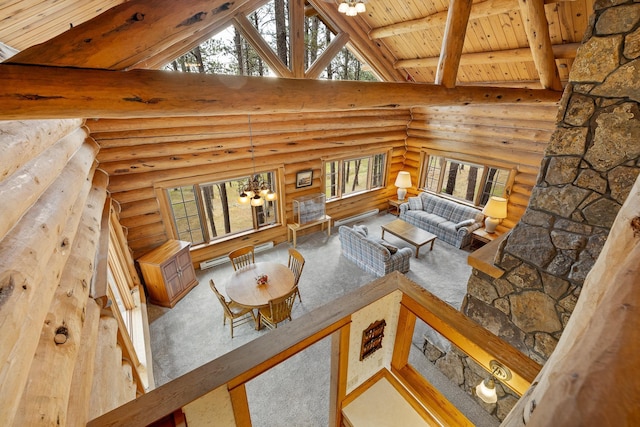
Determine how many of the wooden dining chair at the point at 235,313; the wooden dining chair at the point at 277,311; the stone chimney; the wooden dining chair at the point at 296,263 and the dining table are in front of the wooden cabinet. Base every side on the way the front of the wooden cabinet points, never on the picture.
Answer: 5

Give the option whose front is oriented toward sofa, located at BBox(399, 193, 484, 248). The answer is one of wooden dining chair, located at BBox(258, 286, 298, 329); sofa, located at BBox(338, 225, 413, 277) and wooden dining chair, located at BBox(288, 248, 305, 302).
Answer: sofa, located at BBox(338, 225, 413, 277)

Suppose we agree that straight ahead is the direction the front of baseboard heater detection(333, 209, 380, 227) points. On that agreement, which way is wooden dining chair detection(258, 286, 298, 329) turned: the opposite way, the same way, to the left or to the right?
the opposite way

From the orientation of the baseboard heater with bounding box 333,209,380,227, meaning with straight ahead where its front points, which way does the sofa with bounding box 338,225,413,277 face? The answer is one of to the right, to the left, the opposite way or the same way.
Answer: to the left

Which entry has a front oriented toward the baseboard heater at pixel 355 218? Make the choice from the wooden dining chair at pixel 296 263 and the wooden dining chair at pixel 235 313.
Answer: the wooden dining chair at pixel 235 313

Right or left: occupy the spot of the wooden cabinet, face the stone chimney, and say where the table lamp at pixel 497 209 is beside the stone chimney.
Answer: left

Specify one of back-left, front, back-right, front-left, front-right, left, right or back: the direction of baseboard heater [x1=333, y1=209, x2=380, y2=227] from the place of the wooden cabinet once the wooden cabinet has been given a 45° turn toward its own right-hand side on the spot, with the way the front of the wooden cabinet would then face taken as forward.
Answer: left

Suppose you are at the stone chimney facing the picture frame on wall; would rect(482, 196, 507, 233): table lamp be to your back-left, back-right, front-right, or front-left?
front-right

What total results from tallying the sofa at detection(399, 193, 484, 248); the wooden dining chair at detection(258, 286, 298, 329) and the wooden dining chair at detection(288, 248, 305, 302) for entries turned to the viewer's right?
0

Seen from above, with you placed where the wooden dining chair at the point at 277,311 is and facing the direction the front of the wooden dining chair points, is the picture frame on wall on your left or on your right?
on your right

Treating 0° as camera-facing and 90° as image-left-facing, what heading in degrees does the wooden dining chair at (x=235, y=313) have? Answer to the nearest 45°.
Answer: approximately 225°

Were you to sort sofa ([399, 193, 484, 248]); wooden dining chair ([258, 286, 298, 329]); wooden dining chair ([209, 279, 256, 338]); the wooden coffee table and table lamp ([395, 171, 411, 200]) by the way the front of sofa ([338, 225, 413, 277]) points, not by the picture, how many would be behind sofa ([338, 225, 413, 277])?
2

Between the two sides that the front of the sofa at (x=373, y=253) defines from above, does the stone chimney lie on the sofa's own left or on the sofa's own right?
on the sofa's own right

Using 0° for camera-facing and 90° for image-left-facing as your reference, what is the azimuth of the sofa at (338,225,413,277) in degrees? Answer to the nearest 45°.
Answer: approximately 225°

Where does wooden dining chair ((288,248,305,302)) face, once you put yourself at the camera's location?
facing the viewer and to the left of the viewer

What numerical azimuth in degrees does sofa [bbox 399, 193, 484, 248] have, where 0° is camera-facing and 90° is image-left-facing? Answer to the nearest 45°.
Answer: approximately 45°

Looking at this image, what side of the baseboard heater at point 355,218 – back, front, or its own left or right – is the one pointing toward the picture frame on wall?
right

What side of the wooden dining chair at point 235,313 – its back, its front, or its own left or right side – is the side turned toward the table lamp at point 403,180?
front

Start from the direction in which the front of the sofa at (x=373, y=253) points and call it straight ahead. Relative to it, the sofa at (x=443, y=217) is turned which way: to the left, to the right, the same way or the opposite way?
the opposite way

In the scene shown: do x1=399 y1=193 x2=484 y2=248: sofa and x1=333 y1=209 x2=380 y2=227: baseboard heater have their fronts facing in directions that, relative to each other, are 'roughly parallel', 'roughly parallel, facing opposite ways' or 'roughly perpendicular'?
roughly perpendicular
